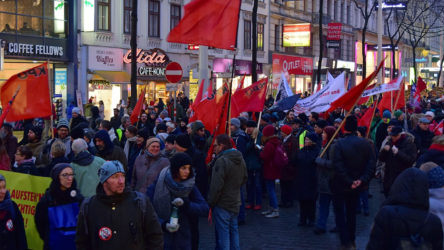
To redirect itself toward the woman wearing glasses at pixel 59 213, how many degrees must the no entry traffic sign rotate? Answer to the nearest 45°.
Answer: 0° — it already faces them

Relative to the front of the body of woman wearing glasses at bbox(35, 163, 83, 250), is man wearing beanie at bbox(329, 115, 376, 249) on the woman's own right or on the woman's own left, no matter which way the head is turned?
on the woman's own left

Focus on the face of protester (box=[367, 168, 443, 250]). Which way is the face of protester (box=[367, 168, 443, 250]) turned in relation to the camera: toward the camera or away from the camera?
away from the camera

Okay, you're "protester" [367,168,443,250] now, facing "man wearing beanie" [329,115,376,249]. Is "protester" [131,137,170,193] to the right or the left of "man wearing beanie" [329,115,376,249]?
left

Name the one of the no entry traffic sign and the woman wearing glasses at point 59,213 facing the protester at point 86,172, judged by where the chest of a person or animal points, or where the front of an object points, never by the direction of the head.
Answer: the no entry traffic sign

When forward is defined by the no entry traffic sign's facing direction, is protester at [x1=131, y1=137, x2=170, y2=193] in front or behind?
in front

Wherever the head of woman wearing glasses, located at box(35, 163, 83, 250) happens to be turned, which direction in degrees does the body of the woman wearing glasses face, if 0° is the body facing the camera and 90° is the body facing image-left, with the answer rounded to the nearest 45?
approximately 315°

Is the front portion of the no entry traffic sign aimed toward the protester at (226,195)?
yes

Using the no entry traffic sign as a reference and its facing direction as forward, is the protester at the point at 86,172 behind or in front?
in front

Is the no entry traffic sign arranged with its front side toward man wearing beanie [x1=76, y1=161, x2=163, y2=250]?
yes
